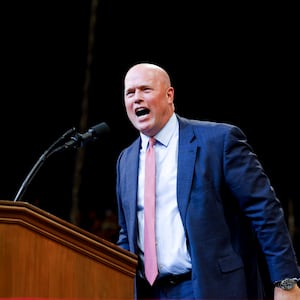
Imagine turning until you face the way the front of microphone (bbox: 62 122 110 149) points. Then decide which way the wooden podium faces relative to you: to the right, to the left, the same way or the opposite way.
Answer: the opposite way

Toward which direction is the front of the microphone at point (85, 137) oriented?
to the viewer's right

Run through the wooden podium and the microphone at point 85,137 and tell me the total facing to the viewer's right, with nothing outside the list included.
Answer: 1

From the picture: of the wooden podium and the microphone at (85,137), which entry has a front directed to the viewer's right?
the microphone

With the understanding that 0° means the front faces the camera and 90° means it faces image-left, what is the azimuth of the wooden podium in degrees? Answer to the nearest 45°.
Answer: approximately 90°
